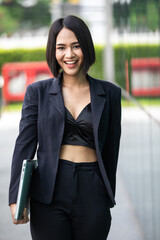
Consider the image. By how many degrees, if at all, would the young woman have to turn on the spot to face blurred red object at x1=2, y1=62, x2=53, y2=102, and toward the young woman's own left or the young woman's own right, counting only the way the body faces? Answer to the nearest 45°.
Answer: approximately 180°

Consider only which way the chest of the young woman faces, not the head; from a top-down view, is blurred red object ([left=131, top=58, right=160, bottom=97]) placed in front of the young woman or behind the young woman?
behind

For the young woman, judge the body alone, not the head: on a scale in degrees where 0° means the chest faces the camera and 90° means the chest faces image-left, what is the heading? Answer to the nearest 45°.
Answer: approximately 0°
